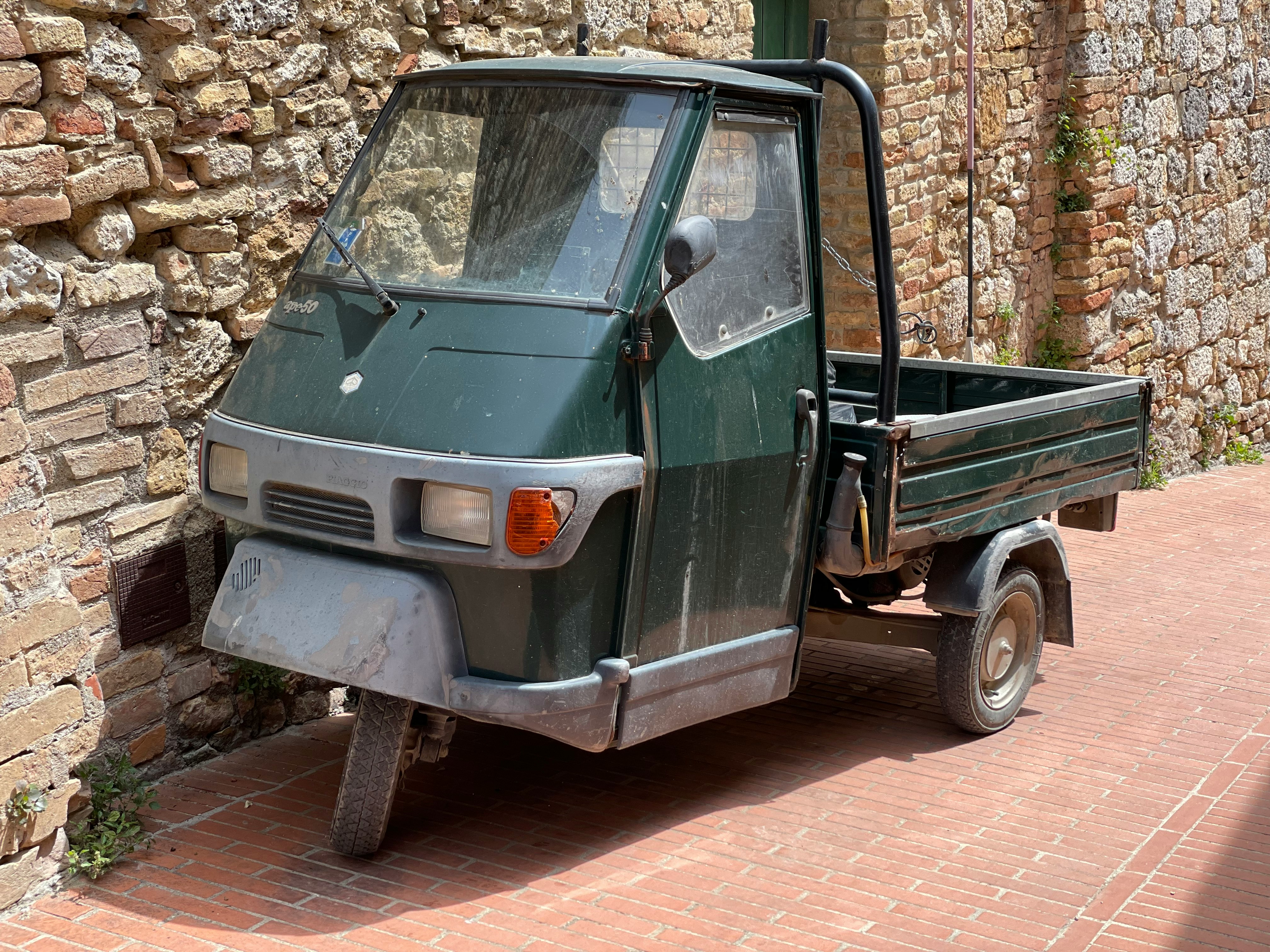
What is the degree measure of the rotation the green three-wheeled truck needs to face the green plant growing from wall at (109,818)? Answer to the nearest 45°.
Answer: approximately 45° to its right

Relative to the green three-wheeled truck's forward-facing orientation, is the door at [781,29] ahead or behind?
behind

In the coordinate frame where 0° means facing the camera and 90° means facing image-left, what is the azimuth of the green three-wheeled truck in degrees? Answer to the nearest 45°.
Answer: approximately 45°

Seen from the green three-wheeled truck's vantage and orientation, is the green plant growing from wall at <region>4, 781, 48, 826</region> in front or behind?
in front

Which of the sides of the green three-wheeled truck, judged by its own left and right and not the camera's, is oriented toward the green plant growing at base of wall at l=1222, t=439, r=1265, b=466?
back

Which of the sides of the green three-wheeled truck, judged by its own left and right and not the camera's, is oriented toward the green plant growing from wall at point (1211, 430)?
back
